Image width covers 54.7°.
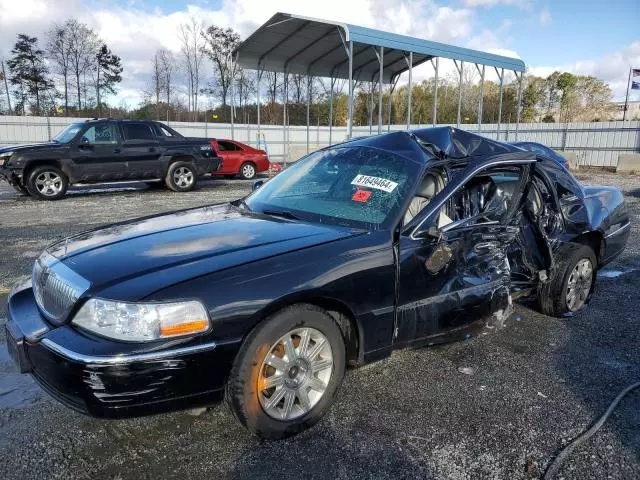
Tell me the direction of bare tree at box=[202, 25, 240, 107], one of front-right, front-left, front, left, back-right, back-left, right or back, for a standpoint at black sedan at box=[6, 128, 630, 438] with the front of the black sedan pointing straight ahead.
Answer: back-right

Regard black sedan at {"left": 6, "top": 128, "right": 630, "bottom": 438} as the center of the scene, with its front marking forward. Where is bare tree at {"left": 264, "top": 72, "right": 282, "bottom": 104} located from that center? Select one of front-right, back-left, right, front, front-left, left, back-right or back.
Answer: back-right

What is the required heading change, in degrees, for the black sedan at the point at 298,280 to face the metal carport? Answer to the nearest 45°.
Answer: approximately 135° to its right

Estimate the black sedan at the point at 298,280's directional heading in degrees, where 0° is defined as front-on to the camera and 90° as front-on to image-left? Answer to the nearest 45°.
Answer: approximately 45°

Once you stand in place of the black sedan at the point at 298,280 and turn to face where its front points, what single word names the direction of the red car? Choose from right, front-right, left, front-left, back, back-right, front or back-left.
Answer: back-right

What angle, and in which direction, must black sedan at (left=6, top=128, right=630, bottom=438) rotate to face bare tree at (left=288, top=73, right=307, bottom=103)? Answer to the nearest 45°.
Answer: approximately 135° to its right

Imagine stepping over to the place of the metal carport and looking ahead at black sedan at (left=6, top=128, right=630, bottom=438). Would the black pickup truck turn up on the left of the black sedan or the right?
right
